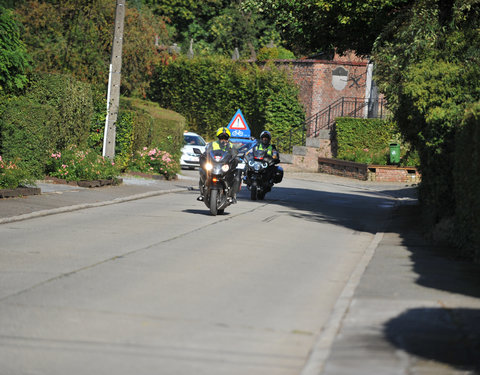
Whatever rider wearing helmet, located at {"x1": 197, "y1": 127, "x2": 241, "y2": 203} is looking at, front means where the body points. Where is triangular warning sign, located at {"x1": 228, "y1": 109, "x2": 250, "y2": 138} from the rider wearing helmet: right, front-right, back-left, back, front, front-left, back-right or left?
back

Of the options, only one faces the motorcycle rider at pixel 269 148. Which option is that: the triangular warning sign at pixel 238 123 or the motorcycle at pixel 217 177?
the triangular warning sign

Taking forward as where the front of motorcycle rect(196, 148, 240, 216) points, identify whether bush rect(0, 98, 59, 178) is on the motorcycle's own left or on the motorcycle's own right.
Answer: on the motorcycle's own right

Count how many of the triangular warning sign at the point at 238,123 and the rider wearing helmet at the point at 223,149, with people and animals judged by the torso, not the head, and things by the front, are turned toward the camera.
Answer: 2

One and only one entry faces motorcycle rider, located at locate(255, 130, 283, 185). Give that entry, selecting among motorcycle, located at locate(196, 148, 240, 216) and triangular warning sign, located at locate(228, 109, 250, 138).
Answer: the triangular warning sign

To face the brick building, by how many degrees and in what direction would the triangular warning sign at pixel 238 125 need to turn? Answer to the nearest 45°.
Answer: approximately 135° to its left

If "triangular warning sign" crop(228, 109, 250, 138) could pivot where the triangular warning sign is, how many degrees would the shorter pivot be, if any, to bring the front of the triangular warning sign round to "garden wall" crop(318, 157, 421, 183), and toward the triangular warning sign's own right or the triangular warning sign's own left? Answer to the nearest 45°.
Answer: approximately 90° to the triangular warning sign's own left

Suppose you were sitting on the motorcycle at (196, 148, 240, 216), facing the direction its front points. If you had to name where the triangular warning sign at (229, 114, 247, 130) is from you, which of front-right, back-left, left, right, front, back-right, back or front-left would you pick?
back

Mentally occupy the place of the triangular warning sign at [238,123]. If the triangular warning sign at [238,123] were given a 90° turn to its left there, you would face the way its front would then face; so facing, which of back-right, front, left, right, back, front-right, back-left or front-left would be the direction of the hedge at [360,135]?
front-left

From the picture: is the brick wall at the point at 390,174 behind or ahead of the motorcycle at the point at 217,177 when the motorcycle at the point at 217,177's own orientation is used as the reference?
behind

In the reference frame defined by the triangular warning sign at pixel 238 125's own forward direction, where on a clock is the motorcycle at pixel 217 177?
The motorcycle is roughly at 12 o'clock from the triangular warning sign.

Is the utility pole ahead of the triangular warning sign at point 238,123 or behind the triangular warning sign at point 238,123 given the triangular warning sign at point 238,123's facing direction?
ahead

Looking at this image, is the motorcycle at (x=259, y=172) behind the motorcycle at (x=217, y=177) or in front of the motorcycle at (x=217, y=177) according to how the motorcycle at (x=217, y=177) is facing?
behind
